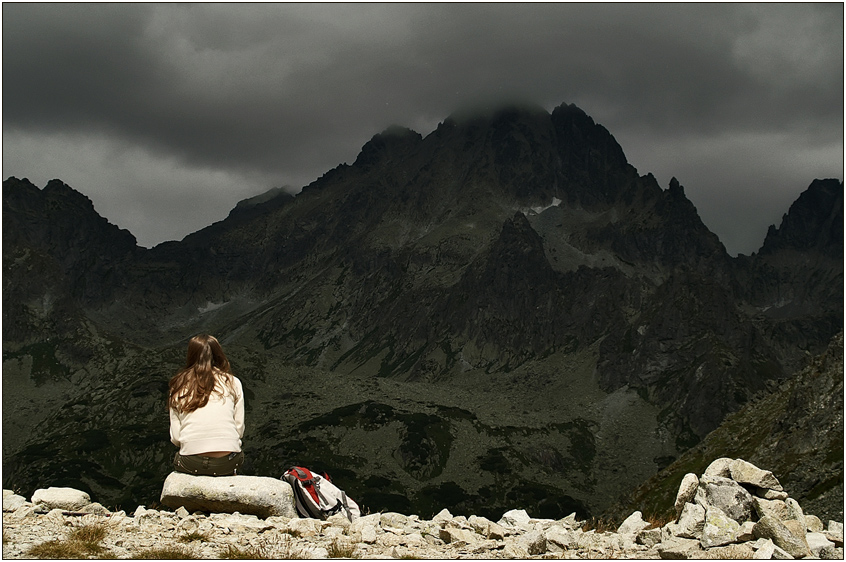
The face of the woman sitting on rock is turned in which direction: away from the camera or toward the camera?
away from the camera

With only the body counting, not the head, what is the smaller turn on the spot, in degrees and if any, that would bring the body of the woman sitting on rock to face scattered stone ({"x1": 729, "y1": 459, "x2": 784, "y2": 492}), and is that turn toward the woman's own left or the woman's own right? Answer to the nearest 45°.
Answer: approximately 90° to the woman's own right

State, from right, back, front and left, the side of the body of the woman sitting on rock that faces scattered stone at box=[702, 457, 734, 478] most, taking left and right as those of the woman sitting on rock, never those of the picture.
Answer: right

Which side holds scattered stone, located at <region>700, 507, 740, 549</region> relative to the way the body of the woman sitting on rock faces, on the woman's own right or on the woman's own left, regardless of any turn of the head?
on the woman's own right

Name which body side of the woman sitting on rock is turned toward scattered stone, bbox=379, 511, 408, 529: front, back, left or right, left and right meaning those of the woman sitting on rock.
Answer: right

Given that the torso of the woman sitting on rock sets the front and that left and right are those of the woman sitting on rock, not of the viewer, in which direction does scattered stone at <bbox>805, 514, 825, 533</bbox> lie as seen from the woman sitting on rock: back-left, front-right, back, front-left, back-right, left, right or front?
right

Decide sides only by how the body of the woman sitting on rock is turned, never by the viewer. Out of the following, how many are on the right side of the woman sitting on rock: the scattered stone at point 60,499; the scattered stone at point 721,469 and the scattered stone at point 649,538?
2

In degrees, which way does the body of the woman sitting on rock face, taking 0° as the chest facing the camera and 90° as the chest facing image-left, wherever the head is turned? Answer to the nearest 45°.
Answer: approximately 180°

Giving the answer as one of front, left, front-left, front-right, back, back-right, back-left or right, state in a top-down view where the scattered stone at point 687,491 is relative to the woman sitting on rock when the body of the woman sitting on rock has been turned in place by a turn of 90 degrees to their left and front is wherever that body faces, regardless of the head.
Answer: back

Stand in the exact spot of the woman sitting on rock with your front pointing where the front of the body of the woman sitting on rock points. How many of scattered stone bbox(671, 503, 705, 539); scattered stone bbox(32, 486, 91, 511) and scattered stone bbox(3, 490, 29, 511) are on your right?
1

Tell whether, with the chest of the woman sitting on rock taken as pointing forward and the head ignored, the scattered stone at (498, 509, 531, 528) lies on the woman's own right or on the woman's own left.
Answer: on the woman's own right

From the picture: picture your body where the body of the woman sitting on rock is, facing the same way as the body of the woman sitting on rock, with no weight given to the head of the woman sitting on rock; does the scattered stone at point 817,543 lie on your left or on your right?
on your right

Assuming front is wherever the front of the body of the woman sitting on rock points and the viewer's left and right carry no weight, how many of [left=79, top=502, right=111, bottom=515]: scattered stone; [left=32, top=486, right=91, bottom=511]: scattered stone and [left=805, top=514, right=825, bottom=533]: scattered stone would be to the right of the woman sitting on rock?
1
